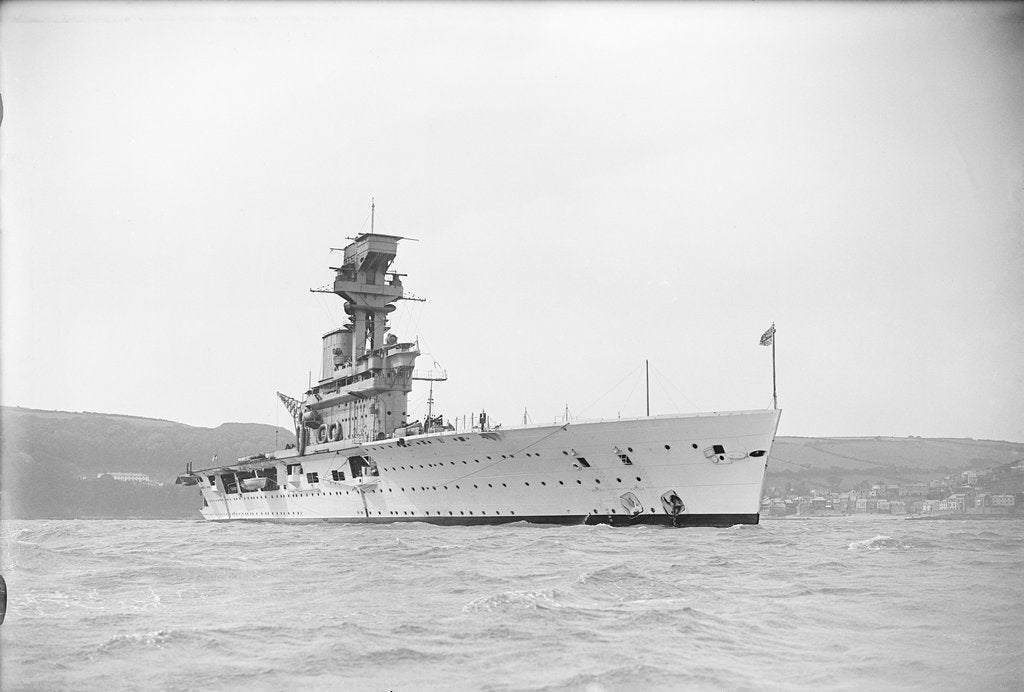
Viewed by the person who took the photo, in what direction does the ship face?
facing the viewer and to the right of the viewer
